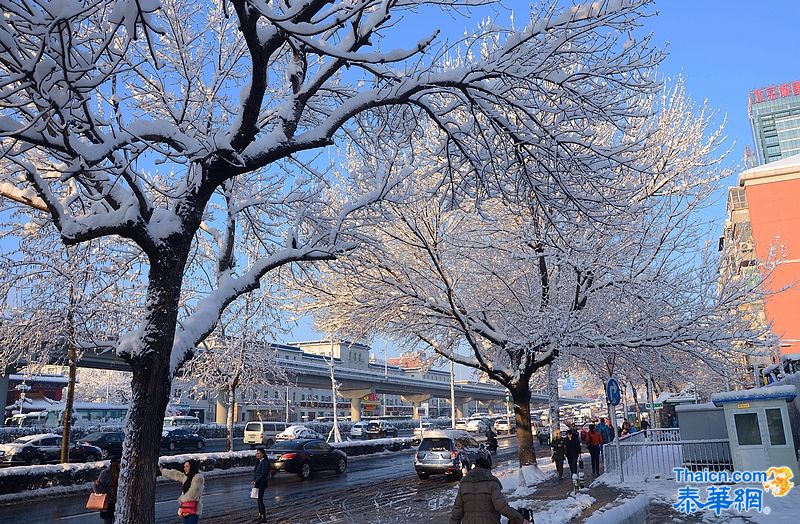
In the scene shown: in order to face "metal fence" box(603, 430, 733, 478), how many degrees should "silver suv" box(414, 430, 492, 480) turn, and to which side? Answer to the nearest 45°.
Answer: approximately 90° to its right

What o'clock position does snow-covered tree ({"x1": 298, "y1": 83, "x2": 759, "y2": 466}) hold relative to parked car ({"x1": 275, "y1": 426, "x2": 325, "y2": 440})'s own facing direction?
The snow-covered tree is roughly at 10 o'clock from the parked car.

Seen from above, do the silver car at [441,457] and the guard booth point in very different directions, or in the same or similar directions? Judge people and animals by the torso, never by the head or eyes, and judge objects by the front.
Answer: very different directions

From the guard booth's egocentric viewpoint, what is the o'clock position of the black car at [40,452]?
The black car is roughly at 3 o'clock from the guard booth.

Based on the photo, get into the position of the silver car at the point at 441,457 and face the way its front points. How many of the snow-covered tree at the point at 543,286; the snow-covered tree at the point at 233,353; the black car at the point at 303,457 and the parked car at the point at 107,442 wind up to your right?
1

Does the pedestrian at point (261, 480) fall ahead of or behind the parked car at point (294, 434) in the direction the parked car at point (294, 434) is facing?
ahead

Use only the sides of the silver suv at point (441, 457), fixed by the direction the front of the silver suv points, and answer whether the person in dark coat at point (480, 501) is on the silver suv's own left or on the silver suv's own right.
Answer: on the silver suv's own right

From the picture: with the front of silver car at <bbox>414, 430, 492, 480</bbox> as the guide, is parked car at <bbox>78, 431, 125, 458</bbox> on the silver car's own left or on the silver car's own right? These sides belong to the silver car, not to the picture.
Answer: on the silver car's own left

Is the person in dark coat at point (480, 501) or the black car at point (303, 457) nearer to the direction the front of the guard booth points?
the person in dark coat

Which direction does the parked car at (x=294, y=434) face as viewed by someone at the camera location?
facing the viewer and to the left of the viewer
